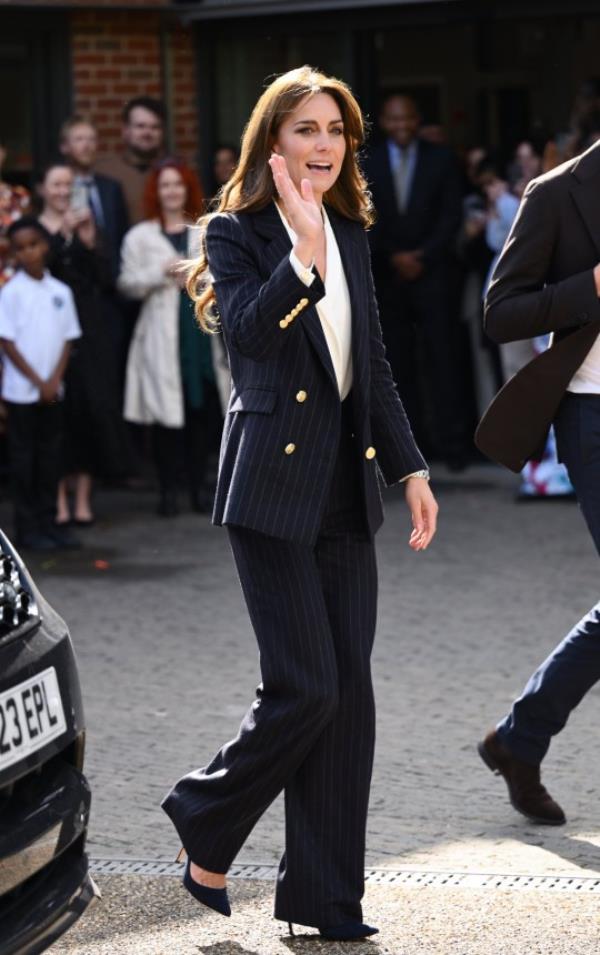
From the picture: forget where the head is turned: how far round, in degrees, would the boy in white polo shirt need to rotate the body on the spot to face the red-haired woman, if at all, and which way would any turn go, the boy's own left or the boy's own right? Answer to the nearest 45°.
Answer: approximately 90° to the boy's own left

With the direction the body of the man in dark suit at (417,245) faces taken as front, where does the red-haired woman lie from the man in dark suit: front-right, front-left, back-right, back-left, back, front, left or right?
front-right

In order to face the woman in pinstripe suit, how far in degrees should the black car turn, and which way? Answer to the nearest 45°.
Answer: approximately 90° to its left

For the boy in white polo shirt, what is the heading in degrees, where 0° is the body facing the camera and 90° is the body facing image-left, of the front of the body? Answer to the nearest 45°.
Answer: approximately 315°

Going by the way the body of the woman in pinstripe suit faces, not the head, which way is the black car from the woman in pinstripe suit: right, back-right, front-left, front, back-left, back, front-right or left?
right

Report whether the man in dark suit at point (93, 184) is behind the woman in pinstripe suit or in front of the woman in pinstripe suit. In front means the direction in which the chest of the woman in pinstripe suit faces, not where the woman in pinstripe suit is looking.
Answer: behind

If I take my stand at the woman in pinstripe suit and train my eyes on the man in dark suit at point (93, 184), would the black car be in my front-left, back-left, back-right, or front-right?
back-left

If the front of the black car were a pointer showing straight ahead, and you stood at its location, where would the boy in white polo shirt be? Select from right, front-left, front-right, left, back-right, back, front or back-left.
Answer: back-left

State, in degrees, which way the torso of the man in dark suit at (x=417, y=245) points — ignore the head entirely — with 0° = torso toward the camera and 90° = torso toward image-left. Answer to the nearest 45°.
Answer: approximately 0°

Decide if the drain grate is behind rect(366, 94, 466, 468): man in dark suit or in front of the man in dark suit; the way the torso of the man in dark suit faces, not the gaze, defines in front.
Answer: in front
